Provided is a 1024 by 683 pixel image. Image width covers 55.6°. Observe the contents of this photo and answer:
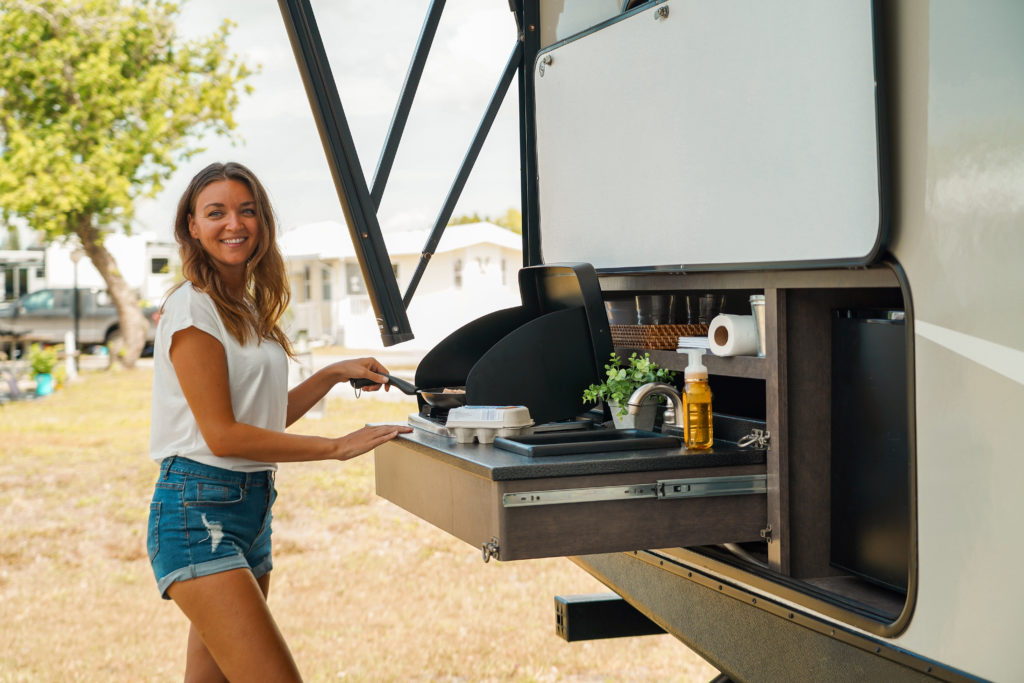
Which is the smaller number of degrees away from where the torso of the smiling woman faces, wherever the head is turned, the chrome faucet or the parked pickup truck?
the chrome faucet

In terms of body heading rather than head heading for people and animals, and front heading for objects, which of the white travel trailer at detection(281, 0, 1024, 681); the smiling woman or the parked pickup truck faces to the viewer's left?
the parked pickup truck

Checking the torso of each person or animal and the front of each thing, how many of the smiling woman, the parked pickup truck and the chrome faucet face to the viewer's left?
2

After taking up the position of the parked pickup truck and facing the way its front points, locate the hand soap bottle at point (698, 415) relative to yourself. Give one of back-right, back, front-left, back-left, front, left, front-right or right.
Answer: left

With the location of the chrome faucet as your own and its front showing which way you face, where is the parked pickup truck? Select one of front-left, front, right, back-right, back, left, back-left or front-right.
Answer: front-right

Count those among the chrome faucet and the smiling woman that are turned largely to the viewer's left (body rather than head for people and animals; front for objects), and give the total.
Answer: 1

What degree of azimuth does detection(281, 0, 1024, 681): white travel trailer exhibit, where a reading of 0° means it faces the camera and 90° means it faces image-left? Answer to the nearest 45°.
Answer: approximately 315°

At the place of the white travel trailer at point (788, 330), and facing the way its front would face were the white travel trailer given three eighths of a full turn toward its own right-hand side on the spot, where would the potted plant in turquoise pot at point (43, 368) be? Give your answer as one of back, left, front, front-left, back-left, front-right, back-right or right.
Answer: front-right

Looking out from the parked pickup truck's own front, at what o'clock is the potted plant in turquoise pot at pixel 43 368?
The potted plant in turquoise pot is roughly at 9 o'clock from the parked pickup truck.

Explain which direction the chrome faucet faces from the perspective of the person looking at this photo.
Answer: facing to the left of the viewer

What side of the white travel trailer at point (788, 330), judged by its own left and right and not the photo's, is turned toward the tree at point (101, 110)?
back

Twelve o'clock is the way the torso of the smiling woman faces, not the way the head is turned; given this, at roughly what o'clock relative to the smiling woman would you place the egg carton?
The egg carton is roughly at 11 o'clock from the smiling woman.

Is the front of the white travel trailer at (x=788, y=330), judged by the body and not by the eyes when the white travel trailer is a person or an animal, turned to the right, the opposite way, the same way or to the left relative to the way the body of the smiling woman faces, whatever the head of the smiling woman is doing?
the same way

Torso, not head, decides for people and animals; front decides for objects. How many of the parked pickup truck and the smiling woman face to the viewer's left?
1

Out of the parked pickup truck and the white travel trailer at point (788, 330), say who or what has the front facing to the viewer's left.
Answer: the parked pickup truck

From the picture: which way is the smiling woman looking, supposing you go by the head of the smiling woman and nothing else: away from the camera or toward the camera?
toward the camera

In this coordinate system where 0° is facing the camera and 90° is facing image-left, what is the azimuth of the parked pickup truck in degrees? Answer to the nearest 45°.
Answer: approximately 90°

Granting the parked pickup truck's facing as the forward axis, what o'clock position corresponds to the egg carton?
The egg carton is roughly at 9 o'clock from the parked pickup truck.
